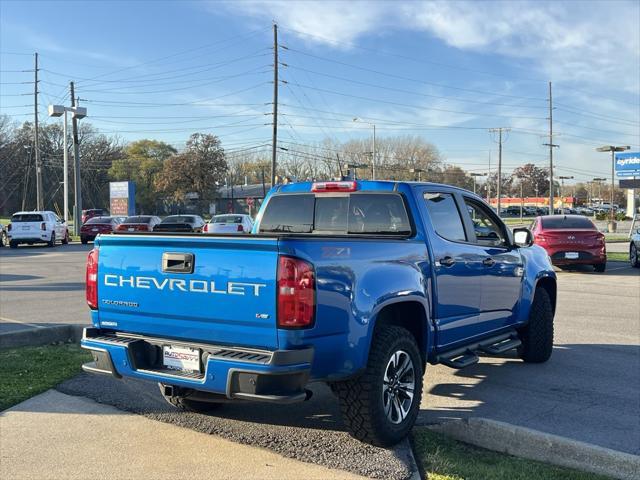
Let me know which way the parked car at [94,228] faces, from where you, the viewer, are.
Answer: facing away from the viewer and to the right of the viewer

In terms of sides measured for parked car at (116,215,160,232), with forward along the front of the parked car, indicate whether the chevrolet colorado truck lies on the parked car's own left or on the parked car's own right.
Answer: on the parked car's own right

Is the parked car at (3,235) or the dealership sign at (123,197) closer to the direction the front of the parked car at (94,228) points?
the dealership sign

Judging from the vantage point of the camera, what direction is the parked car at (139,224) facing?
facing away from the viewer and to the right of the viewer

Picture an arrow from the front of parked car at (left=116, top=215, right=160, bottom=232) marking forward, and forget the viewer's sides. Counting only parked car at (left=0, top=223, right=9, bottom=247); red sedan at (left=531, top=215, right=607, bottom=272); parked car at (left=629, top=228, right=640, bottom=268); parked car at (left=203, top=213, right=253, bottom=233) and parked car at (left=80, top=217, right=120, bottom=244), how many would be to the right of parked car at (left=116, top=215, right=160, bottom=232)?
3

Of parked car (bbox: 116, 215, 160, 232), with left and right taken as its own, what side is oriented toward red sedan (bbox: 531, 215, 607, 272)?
right

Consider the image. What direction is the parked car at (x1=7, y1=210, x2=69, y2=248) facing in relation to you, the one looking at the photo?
facing away from the viewer and to the right of the viewer

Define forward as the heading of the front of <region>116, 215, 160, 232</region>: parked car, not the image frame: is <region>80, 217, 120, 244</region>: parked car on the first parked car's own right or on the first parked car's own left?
on the first parked car's own left

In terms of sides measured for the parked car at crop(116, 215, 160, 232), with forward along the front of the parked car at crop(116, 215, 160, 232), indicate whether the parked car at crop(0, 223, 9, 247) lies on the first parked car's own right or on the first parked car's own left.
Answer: on the first parked car's own left

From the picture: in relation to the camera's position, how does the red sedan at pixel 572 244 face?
facing away from the viewer

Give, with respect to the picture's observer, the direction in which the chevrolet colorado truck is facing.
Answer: facing away from the viewer and to the right of the viewer
